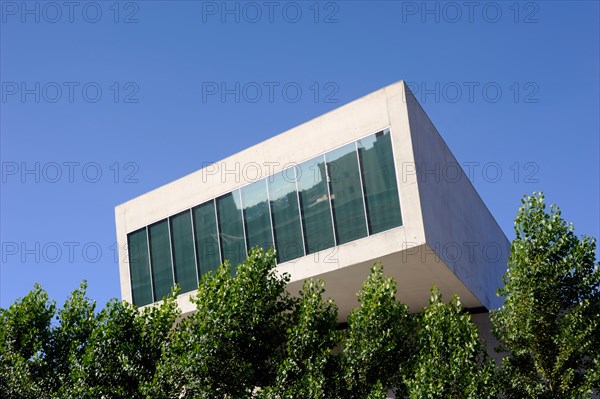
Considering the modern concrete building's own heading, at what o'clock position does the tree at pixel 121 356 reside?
The tree is roughly at 1 o'clock from the modern concrete building.

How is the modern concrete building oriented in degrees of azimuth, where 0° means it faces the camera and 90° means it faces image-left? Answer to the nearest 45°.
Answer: approximately 45°

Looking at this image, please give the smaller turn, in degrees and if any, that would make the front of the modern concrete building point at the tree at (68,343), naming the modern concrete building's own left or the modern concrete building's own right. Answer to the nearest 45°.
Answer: approximately 45° to the modern concrete building's own right

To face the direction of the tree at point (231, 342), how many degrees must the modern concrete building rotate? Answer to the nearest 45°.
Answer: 0° — it already faces it
